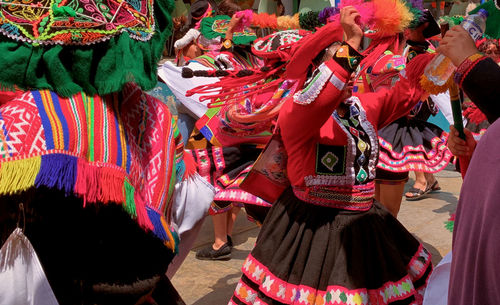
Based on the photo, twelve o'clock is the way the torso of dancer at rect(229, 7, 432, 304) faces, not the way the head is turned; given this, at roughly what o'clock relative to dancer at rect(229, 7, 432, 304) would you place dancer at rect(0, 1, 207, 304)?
dancer at rect(0, 1, 207, 304) is roughly at 3 o'clock from dancer at rect(229, 7, 432, 304).

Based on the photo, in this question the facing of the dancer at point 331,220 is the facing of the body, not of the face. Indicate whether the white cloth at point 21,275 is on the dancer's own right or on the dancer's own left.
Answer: on the dancer's own right
